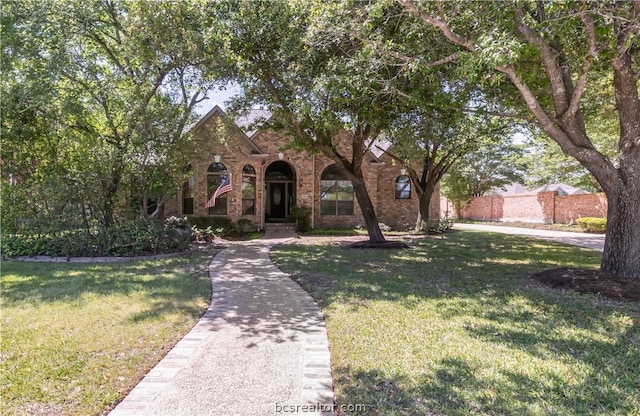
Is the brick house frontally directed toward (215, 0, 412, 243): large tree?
yes

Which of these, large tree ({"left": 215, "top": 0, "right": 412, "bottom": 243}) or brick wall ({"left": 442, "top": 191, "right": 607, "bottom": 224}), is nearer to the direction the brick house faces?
the large tree

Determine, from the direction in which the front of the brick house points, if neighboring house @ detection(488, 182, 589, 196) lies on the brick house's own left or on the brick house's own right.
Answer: on the brick house's own left

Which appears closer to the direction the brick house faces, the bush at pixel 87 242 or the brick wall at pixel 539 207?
the bush

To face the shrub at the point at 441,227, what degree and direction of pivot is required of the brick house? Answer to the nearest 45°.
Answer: approximately 90° to its left

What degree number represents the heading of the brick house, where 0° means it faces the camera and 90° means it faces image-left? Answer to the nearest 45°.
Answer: approximately 0°

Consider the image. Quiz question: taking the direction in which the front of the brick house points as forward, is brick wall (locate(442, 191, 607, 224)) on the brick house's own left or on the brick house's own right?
on the brick house's own left

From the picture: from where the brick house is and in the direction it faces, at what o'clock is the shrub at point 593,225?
The shrub is roughly at 9 o'clock from the brick house.

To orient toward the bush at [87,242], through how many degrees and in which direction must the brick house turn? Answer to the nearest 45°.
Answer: approximately 45° to its right

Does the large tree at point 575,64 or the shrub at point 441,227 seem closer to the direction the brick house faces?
the large tree
